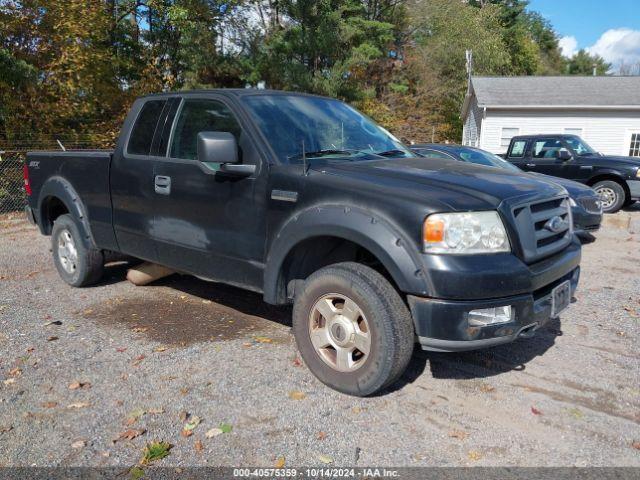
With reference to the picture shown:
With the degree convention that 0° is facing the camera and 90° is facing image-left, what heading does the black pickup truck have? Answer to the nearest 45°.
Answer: approximately 315°

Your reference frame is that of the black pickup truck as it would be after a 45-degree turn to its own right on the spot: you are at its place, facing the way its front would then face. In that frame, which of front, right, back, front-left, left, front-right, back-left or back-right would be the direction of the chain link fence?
back-right

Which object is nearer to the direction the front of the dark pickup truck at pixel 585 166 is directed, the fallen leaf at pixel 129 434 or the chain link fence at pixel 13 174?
the fallen leaf

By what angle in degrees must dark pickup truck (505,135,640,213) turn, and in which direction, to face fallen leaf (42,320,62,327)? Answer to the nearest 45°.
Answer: approximately 90° to its right

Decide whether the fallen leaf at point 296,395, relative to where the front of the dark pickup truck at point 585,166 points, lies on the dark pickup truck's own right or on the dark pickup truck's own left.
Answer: on the dark pickup truck's own right

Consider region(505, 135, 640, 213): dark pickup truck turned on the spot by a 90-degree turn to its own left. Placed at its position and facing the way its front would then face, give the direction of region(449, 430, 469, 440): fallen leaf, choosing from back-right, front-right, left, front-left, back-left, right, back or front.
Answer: back-right

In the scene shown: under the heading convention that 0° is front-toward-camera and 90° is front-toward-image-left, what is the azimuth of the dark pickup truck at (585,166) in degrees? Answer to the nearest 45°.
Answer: approximately 315°

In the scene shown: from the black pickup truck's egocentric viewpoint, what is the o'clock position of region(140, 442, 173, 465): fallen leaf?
The fallen leaf is roughly at 3 o'clock from the black pickup truck.

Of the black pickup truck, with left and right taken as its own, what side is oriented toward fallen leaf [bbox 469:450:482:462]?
front

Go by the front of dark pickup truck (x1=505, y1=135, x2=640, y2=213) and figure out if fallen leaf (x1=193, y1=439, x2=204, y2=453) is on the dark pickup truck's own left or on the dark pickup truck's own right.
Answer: on the dark pickup truck's own right

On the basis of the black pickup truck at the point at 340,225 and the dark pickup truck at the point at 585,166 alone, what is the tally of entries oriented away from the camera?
0

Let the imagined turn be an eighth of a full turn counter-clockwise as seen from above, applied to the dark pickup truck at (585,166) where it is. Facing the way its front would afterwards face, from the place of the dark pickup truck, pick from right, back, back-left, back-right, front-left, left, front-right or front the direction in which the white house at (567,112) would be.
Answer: left
